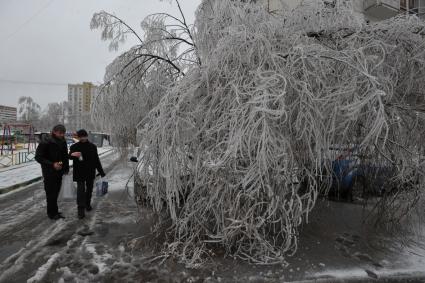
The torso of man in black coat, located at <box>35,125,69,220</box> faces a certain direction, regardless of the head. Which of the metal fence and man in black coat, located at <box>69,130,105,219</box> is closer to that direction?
the man in black coat

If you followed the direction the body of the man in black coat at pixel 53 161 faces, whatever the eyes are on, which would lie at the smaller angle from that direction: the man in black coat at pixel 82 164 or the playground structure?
the man in black coat

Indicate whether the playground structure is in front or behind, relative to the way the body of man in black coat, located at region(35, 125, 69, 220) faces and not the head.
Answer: behind

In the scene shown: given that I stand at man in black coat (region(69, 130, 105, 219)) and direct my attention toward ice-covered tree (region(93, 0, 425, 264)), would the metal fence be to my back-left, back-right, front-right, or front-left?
back-left

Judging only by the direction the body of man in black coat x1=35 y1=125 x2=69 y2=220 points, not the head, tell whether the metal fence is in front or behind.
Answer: behind

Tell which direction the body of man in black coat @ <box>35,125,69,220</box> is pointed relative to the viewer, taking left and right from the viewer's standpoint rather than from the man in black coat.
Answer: facing the viewer and to the right of the viewer

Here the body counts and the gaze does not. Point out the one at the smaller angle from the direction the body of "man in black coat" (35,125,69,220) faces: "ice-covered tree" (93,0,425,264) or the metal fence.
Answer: the ice-covered tree

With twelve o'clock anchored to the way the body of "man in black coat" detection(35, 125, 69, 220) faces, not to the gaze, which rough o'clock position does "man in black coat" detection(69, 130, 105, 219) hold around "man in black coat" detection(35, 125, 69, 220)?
"man in black coat" detection(69, 130, 105, 219) is roughly at 10 o'clock from "man in black coat" detection(35, 125, 69, 220).
